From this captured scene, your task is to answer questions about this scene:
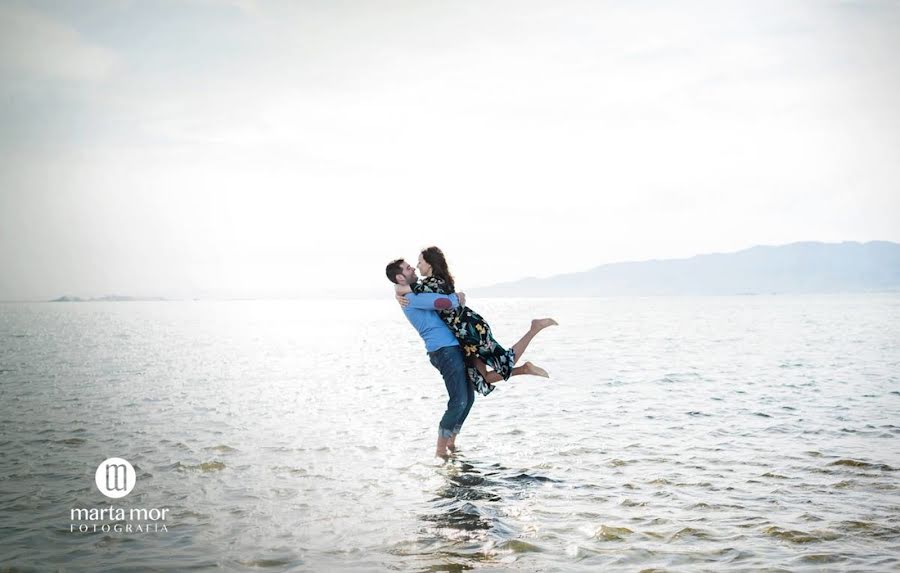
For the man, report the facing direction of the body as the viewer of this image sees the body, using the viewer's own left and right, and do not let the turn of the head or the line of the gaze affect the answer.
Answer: facing to the right of the viewer

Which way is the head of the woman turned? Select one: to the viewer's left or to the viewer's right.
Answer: to the viewer's left

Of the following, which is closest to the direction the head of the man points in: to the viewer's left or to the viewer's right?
to the viewer's right

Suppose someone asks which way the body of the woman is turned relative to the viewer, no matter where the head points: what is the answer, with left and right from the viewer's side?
facing to the left of the viewer
